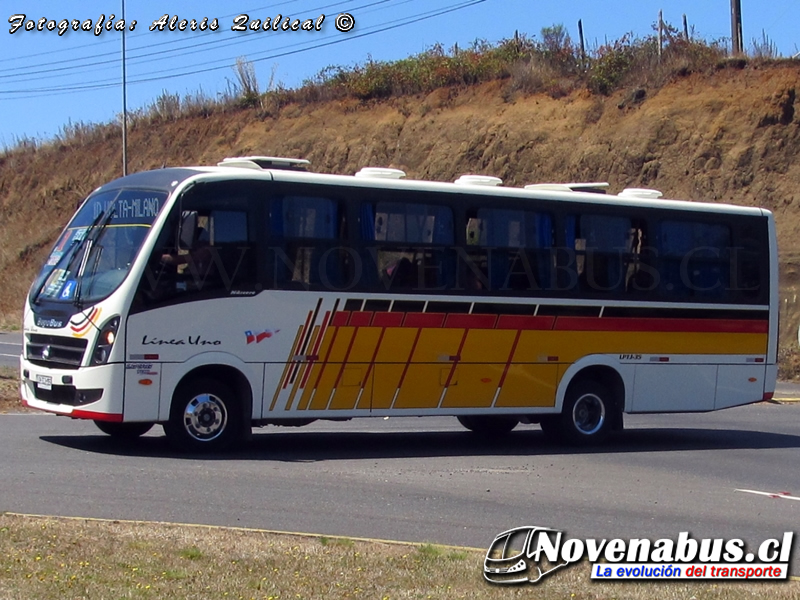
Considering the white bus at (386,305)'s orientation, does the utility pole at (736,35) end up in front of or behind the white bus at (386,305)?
behind

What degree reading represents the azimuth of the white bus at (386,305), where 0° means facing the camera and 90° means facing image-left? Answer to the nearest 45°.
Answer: approximately 45°
